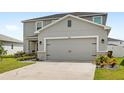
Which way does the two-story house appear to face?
toward the camera

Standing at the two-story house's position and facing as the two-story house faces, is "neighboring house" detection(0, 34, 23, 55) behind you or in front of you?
behind
